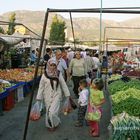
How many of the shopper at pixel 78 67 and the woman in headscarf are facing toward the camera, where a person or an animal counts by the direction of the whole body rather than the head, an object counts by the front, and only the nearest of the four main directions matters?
2

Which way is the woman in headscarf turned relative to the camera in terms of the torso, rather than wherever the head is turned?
toward the camera

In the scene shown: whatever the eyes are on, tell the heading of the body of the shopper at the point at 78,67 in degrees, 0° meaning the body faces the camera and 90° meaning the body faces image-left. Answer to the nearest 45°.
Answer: approximately 0°

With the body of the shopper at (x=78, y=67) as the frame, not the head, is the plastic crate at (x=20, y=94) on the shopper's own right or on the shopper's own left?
on the shopper's own right

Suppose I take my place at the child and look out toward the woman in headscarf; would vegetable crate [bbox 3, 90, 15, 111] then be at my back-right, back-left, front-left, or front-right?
front-right

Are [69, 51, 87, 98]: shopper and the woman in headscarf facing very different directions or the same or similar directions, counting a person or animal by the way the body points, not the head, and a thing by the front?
same or similar directions

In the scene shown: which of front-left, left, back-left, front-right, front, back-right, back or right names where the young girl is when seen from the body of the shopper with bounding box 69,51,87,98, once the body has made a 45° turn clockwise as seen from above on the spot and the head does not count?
front-left

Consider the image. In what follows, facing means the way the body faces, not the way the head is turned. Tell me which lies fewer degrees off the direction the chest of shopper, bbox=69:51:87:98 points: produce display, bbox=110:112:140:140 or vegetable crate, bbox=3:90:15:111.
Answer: the produce display

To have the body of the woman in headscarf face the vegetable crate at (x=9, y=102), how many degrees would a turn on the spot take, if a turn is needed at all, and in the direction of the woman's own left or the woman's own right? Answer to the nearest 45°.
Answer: approximately 135° to the woman's own right

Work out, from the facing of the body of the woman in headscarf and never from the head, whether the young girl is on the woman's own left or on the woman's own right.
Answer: on the woman's own left

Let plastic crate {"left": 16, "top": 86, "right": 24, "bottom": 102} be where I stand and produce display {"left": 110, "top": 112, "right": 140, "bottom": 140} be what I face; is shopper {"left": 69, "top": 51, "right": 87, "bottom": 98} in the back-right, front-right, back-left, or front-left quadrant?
front-left
